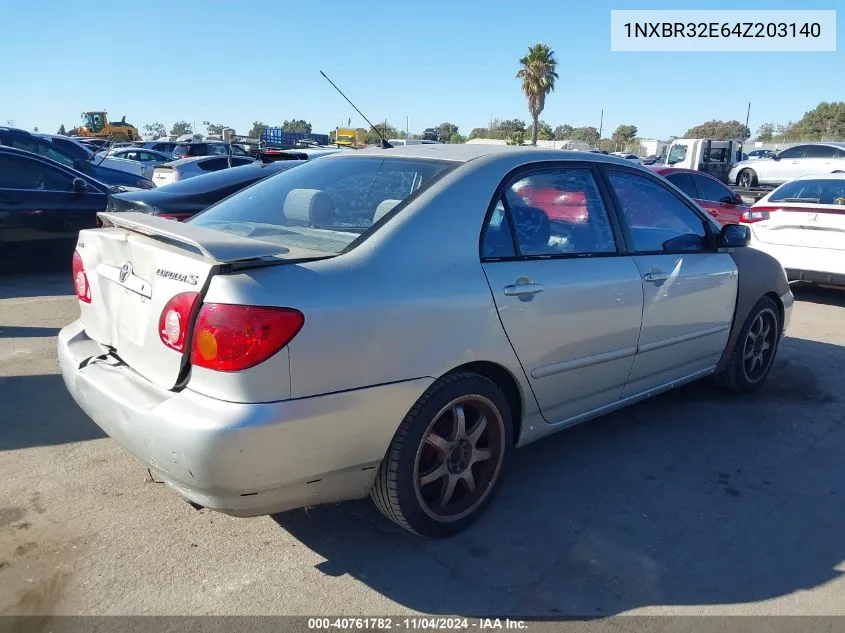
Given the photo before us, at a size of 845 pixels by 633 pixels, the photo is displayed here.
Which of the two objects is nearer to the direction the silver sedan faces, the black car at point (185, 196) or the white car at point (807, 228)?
the white car

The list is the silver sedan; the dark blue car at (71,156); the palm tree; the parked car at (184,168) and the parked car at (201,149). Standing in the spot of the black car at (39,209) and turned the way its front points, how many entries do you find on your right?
1

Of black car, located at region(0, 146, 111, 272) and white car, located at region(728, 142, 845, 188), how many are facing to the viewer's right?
1

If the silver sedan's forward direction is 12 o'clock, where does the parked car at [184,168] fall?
The parked car is roughly at 10 o'clock from the silver sedan.

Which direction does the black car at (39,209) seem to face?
to the viewer's right

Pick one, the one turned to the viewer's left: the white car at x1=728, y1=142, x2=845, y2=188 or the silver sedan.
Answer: the white car

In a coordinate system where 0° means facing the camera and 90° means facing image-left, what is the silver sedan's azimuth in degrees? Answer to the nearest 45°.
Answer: approximately 225°

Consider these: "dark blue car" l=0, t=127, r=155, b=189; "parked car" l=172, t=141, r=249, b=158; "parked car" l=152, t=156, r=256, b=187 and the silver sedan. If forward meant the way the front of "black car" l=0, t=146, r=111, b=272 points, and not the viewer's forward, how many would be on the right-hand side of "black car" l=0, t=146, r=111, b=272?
1

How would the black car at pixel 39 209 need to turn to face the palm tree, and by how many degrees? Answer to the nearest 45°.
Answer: approximately 45° to its left

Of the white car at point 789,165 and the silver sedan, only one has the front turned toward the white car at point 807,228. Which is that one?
the silver sedan

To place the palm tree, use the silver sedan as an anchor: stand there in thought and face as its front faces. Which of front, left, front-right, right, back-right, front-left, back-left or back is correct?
front-left

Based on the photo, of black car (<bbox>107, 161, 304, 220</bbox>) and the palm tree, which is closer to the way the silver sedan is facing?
the palm tree

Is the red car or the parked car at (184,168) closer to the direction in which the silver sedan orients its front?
the red car

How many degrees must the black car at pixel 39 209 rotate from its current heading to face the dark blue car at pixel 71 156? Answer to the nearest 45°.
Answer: approximately 90° to its left
